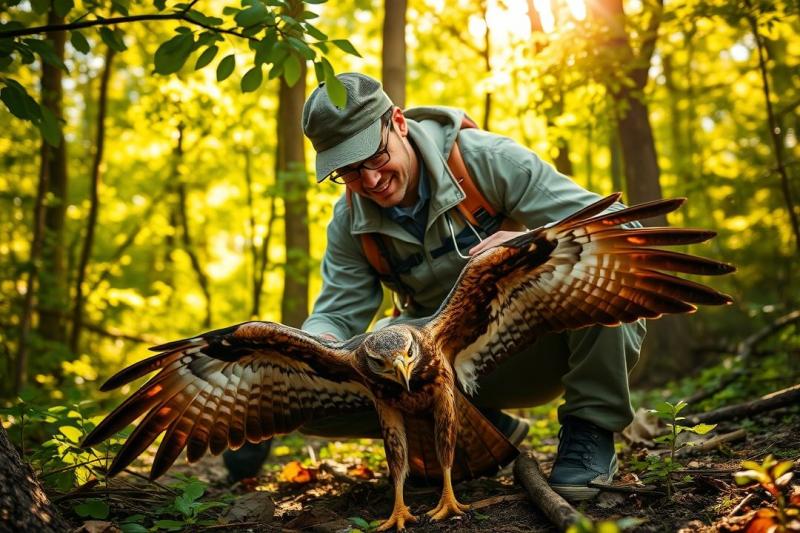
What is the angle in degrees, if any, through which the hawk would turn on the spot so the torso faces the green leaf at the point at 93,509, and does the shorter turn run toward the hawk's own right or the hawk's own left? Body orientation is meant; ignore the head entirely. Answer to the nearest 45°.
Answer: approximately 90° to the hawk's own right

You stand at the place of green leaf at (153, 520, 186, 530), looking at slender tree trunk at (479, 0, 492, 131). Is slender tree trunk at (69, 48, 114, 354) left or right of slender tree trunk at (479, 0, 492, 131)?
left

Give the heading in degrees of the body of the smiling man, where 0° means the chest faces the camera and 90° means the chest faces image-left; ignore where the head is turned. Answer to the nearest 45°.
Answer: approximately 45°

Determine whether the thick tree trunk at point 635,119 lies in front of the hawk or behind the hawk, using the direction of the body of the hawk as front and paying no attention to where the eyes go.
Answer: behind

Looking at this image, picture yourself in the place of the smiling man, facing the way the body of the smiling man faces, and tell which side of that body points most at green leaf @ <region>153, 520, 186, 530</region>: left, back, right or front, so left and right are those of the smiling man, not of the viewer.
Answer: front

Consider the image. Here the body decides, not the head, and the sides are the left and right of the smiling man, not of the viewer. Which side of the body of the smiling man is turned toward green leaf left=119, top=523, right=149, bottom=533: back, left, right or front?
front

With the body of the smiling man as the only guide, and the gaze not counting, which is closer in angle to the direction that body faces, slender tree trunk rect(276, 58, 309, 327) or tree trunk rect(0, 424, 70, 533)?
the tree trunk

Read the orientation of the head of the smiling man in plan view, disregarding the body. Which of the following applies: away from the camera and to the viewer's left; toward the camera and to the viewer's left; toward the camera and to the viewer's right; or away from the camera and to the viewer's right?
toward the camera and to the viewer's left

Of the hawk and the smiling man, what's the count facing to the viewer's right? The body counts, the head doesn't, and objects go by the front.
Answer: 0

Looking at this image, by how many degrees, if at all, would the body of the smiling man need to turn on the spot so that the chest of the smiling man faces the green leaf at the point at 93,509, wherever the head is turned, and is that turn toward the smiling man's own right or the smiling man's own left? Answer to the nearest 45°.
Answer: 0° — they already face it

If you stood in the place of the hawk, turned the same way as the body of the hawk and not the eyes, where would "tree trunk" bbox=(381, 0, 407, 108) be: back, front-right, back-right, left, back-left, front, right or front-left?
back

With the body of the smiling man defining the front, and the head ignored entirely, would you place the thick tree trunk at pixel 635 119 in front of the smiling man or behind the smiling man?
behind
